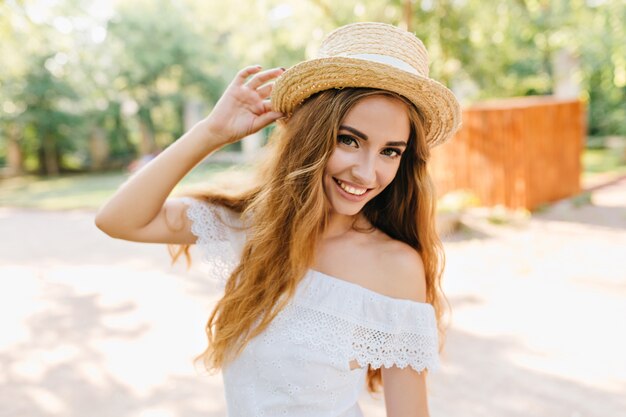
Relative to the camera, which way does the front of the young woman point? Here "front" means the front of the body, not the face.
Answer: toward the camera

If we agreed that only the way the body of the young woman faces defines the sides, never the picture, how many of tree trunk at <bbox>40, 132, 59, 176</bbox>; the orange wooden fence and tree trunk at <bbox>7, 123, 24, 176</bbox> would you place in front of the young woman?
0

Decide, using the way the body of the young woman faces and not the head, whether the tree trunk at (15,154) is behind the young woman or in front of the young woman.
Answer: behind

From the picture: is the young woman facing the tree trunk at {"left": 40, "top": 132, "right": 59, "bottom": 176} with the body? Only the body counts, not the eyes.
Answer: no

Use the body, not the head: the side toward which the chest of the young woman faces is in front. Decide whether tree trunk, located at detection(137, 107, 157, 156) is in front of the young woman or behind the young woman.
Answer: behind

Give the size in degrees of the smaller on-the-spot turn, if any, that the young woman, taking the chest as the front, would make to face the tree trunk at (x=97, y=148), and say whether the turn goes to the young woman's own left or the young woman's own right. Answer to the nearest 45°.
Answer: approximately 180°

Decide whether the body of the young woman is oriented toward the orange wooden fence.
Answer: no
